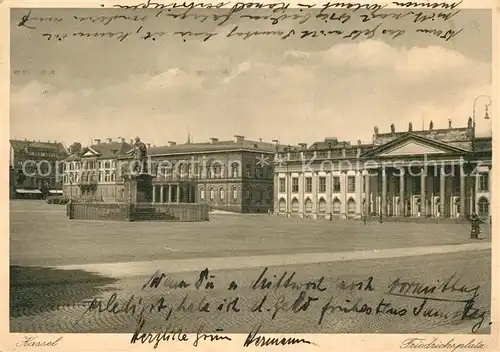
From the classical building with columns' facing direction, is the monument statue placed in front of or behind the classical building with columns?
in front

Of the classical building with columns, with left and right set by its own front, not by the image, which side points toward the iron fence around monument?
front

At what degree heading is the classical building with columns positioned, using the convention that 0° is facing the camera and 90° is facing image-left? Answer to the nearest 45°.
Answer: approximately 45°
